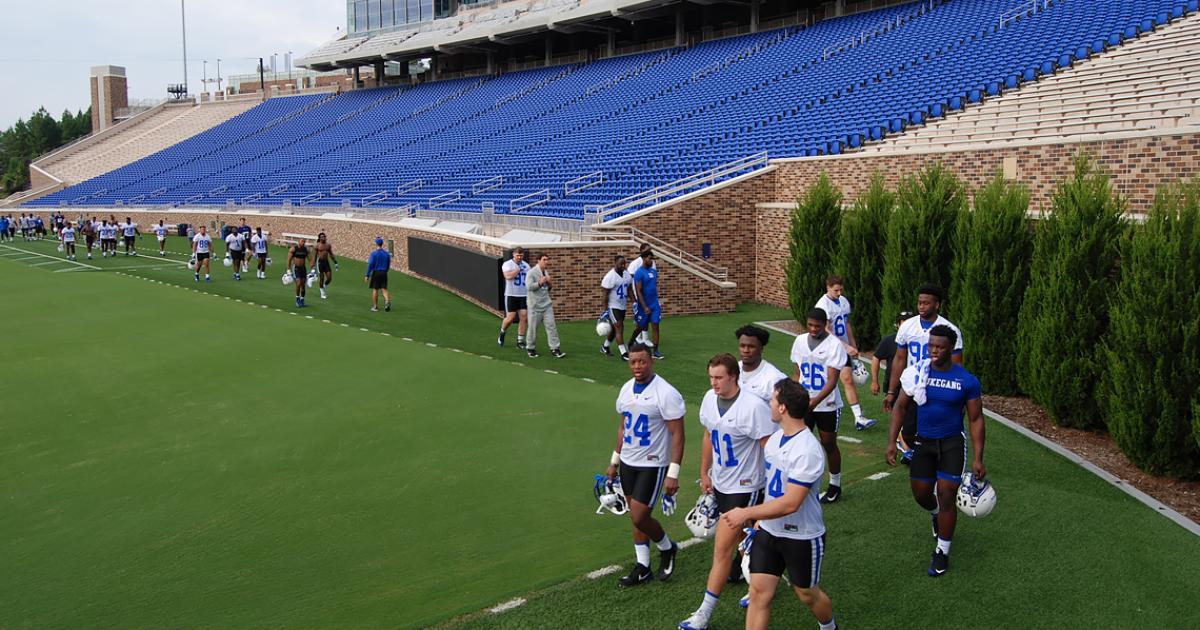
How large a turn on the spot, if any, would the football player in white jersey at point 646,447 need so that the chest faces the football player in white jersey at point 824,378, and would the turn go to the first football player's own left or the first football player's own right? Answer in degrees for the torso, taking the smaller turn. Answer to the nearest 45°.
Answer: approximately 180°

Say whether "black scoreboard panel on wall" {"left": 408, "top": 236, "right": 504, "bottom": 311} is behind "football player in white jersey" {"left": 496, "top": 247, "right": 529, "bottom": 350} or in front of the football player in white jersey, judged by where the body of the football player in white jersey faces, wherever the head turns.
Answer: behind

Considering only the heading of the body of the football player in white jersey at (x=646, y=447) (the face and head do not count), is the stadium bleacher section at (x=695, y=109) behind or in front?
behind

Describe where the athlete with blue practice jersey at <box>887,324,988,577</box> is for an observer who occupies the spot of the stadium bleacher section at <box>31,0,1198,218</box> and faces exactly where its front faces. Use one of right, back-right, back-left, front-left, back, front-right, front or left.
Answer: front-left

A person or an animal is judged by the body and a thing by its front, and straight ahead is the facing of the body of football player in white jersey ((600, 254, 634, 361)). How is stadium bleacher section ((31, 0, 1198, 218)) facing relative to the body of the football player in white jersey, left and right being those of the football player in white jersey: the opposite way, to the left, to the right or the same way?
to the right

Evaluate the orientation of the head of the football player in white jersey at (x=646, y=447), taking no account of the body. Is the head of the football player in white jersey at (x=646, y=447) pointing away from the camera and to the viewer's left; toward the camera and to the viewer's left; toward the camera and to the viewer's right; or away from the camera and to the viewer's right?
toward the camera and to the viewer's left

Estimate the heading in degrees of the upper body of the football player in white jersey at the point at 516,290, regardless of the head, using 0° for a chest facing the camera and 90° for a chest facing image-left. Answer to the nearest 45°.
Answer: approximately 315°

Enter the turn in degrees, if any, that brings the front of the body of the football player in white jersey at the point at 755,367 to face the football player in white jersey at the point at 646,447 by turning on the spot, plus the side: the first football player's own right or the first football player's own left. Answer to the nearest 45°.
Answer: approximately 45° to the first football player's own right
